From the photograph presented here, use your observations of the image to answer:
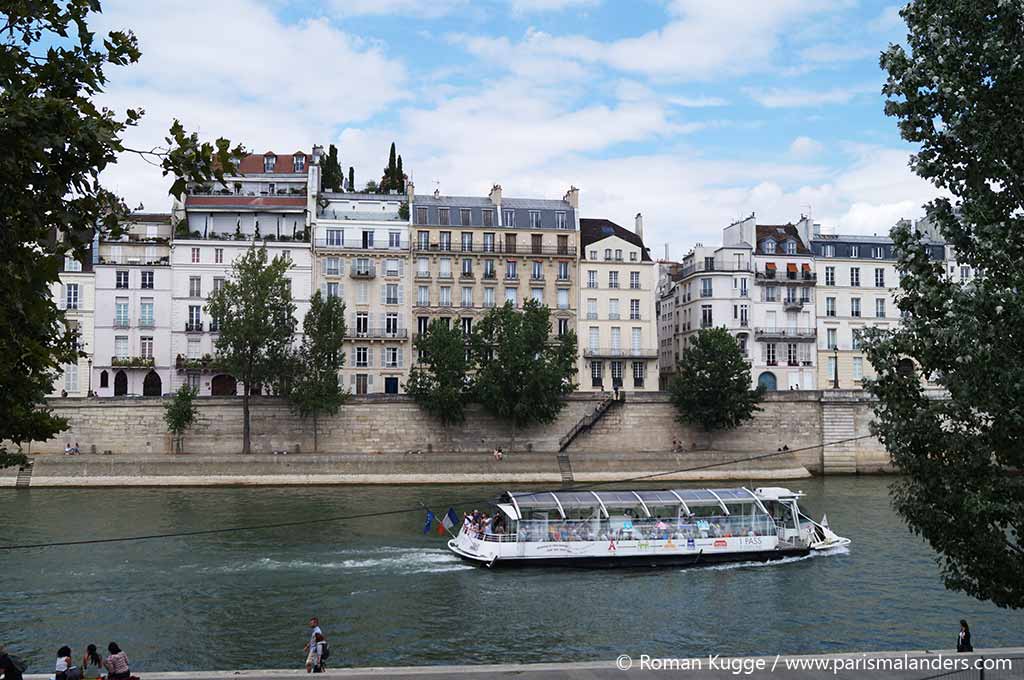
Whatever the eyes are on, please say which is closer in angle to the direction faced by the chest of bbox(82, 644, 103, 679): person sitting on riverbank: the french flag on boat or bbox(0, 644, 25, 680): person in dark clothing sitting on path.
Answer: the french flag on boat

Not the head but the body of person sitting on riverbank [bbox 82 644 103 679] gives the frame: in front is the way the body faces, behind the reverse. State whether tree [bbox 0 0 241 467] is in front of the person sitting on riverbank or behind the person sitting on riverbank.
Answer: behind

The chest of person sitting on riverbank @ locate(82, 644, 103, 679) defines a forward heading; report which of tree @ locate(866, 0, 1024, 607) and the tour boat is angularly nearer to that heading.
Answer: the tour boat

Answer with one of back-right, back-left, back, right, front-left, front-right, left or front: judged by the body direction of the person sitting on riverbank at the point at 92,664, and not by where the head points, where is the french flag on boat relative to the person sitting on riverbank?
front-right

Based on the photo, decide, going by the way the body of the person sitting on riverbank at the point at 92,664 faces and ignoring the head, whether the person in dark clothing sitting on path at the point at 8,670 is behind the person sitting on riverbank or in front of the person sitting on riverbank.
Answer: behind

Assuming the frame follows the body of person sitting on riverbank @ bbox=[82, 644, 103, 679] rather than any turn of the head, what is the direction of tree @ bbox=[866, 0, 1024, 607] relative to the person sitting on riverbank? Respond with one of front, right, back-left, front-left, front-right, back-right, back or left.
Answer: back-right

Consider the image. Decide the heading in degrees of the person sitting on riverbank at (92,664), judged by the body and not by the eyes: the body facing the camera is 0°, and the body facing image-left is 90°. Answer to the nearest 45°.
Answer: approximately 180°

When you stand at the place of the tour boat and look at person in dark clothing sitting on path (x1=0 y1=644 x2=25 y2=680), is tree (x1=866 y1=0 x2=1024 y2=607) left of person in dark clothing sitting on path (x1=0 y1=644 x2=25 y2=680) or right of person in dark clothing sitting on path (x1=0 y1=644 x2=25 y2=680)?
left
